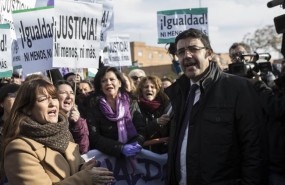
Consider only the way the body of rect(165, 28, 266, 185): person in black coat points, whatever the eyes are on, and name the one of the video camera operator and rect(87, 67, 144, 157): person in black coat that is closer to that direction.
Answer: the person in black coat

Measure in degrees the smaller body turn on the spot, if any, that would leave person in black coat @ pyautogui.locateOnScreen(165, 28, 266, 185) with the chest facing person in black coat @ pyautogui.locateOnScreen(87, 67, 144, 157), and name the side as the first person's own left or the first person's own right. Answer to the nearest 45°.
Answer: approximately 90° to the first person's own right

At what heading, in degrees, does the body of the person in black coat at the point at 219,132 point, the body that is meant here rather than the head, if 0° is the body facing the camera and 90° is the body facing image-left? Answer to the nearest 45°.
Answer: approximately 45°

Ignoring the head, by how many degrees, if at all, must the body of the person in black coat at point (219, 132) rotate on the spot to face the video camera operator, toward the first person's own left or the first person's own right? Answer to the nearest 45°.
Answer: approximately 180°
